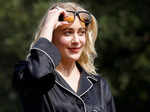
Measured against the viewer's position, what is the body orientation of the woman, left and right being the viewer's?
facing the viewer and to the right of the viewer

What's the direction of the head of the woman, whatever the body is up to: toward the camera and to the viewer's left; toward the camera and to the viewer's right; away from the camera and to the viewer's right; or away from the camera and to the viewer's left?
toward the camera and to the viewer's right
